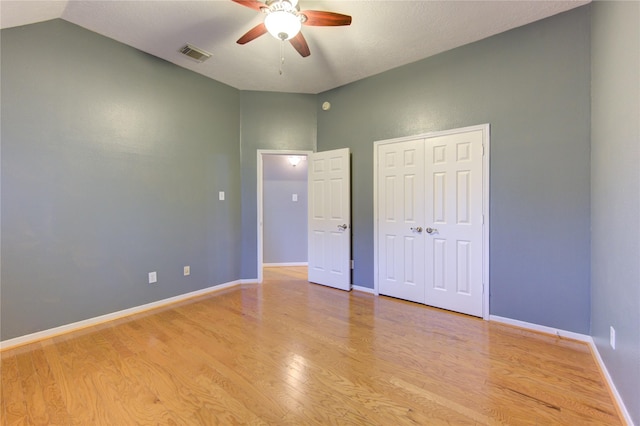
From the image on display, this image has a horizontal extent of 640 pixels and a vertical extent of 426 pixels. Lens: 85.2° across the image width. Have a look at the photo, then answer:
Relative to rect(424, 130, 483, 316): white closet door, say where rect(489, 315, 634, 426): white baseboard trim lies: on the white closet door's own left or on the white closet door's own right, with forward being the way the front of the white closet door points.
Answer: on the white closet door's own left

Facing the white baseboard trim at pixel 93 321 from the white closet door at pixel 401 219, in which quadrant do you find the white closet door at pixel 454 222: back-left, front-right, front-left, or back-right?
back-left

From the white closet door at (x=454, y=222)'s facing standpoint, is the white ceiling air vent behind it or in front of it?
in front

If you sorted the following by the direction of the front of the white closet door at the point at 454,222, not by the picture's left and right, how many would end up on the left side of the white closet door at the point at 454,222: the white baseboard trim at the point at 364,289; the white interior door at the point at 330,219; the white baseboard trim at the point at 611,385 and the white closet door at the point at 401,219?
1

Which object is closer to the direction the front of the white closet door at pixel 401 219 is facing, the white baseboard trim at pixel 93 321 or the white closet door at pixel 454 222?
the white baseboard trim

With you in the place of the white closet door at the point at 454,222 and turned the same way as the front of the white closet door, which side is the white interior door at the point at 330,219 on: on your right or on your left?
on your right

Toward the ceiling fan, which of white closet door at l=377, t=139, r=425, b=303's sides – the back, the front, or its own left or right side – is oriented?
front

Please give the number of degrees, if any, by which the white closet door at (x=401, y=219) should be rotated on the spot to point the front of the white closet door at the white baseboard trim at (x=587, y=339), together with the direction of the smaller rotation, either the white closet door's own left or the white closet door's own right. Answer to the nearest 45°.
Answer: approximately 90° to the white closet door's own left

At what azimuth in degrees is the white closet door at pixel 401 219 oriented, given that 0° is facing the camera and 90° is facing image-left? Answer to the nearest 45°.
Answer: approximately 45°

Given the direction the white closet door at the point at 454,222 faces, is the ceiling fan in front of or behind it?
in front

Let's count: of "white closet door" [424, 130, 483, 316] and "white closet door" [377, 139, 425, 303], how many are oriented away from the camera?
0
